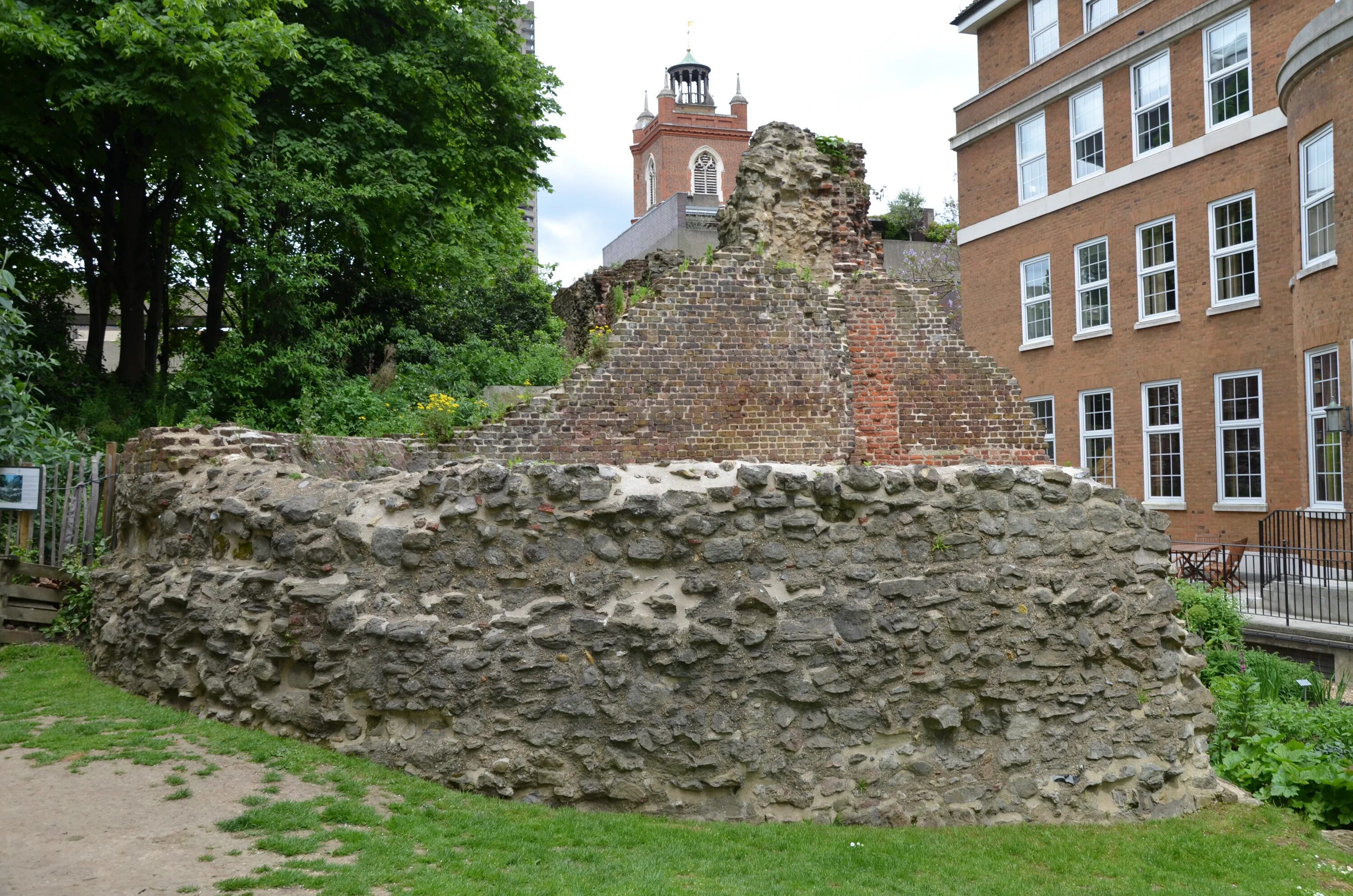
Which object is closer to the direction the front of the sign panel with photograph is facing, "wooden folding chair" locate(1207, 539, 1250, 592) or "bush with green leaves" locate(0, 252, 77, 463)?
the wooden folding chair

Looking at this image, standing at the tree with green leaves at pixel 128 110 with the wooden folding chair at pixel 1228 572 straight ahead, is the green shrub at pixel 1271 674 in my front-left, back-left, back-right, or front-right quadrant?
front-right

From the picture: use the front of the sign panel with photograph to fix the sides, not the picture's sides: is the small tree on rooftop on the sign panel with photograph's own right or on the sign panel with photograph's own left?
on the sign panel with photograph's own left

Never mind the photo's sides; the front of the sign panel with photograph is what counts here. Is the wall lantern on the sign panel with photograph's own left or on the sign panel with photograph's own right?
on the sign panel with photograph's own left

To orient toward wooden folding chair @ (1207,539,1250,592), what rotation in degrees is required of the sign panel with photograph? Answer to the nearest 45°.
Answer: approximately 90° to its left

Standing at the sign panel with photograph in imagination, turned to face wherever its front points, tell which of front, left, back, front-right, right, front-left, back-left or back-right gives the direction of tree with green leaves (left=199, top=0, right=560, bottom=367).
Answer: back-left

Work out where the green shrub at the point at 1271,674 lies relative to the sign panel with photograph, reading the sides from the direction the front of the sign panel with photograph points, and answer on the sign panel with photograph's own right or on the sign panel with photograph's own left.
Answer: on the sign panel with photograph's own left

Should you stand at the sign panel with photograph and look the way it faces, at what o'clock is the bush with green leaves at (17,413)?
The bush with green leaves is roughly at 6 o'clock from the sign panel with photograph.

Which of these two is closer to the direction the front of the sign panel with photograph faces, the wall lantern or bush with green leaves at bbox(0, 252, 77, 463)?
the wall lantern

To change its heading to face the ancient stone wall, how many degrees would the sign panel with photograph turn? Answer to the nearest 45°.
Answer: approximately 45° to its left

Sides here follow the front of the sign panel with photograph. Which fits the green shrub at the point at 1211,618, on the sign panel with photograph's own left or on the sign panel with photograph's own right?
on the sign panel with photograph's own left

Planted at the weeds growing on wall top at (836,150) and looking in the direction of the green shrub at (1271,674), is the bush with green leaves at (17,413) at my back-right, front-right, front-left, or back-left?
back-right

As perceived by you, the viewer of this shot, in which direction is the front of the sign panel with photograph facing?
facing the viewer

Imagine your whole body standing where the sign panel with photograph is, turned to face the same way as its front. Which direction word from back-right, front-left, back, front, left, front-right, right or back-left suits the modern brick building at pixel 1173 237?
left
